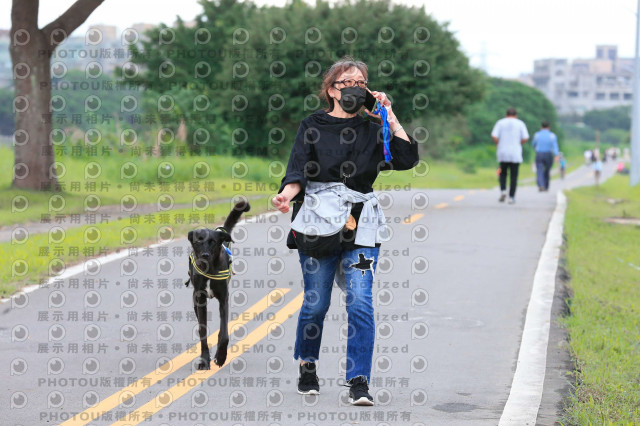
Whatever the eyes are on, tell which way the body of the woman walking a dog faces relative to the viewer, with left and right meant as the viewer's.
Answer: facing the viewer

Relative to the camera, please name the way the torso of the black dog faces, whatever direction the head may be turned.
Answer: toward the camera

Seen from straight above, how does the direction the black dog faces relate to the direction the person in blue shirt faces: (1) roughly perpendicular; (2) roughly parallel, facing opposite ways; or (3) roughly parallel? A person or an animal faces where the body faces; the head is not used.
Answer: roughly parallel, facing opposite ways

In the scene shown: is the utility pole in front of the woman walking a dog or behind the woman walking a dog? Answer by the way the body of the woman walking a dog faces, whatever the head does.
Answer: behind

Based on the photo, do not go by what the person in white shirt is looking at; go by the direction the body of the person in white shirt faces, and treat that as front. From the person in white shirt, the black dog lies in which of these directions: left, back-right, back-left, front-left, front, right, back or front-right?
back

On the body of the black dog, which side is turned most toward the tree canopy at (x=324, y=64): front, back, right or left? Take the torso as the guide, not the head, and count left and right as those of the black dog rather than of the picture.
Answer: back

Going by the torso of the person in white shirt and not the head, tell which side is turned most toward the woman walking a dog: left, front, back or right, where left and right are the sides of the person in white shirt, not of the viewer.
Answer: back

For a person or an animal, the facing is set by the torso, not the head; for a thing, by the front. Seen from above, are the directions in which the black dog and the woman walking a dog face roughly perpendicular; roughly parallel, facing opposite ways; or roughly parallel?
roughly parallel

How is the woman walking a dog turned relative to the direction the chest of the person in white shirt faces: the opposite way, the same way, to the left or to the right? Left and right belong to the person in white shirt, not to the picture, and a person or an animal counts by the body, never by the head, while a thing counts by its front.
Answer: the opposite way

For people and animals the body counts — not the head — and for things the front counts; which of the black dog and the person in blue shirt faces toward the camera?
the black dog

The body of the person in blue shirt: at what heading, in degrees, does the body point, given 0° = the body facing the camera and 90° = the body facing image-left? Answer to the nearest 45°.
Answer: approximately 180°

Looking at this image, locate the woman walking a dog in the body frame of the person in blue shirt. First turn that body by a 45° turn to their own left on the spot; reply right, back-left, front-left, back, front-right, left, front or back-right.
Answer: back-left

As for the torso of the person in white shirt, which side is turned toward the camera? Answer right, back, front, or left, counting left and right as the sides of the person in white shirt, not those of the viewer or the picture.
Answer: back
